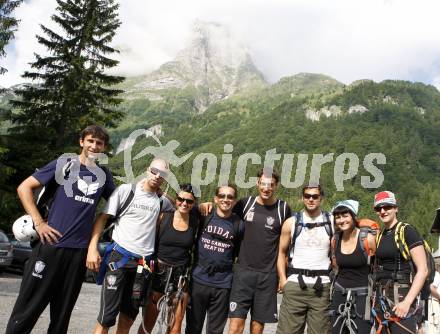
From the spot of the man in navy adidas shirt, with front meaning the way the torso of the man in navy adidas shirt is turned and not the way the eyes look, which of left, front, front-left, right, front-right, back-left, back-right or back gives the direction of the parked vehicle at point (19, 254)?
back-right

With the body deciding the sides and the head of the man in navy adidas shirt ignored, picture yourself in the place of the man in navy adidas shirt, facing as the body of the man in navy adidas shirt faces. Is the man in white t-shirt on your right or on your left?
on your right

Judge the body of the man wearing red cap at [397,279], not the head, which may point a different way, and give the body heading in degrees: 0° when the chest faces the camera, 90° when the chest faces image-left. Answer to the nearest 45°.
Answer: approximately 45°

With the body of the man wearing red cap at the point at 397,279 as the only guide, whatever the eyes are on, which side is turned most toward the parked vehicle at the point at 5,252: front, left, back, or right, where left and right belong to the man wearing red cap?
right

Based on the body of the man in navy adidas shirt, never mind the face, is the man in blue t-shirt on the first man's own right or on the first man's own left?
on the first man's own right

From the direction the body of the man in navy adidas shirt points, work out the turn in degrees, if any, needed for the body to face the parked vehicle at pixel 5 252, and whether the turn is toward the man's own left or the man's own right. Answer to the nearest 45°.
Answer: approximately 135° to the man's own right

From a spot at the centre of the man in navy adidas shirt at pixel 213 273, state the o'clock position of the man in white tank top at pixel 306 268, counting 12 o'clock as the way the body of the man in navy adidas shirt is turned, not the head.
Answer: The man in white tank top is roughly at 9 o'clock from the man in navy adidas shirt.

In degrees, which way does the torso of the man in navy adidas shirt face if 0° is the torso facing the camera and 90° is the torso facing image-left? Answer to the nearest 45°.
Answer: approximately 0°

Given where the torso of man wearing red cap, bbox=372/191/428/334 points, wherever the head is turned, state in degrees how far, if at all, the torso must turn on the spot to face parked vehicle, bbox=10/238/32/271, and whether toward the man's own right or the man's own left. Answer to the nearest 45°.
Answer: approximately 90° to the man's own right

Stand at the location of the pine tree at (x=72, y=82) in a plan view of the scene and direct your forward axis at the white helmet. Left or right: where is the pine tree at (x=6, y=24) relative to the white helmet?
right
